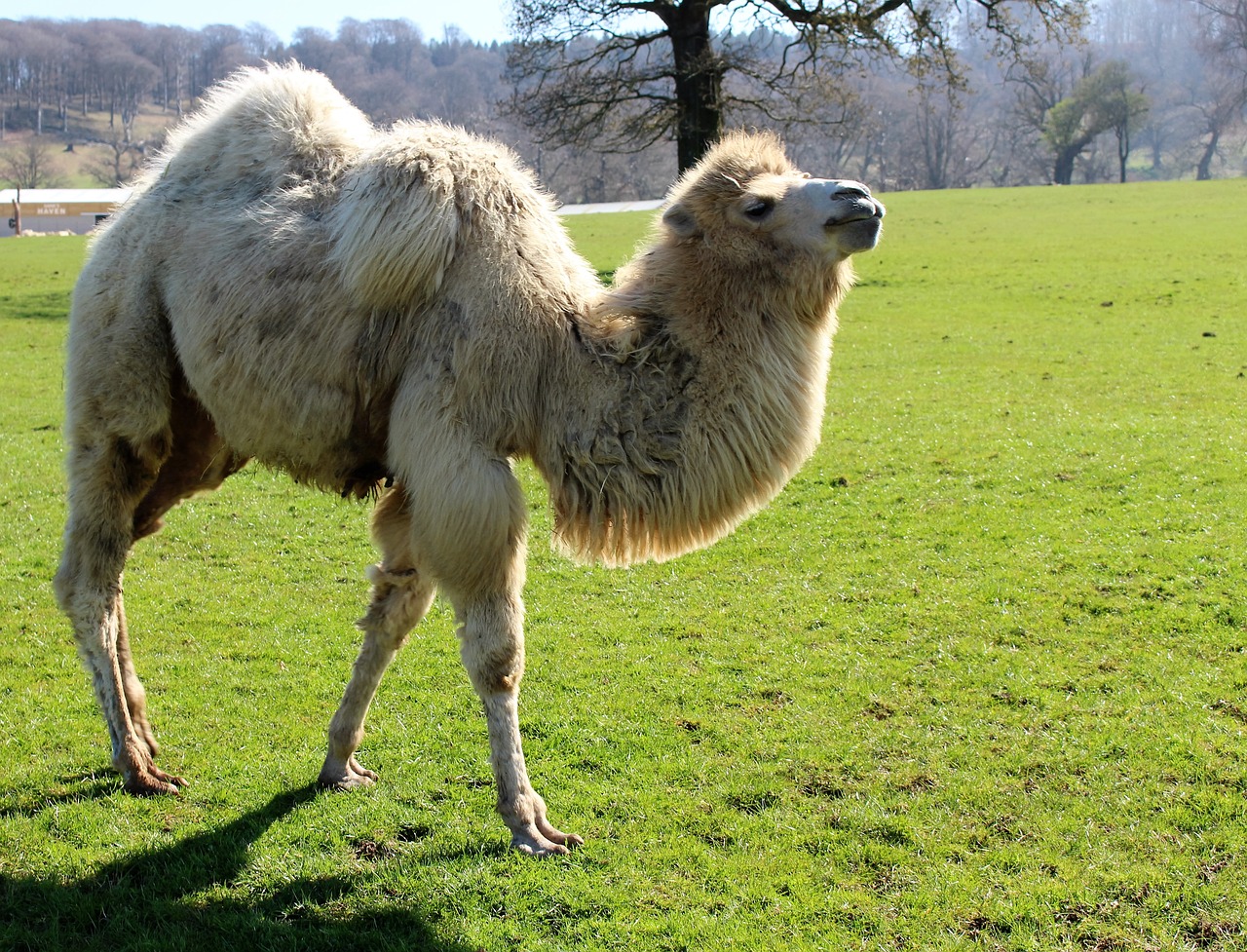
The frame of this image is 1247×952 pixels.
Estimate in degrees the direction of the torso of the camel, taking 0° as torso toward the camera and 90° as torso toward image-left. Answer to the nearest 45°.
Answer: approximately 270°

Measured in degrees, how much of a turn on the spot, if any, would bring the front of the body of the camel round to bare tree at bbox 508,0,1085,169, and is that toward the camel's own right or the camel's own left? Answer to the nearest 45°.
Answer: approximately 90° to the camel's own left
